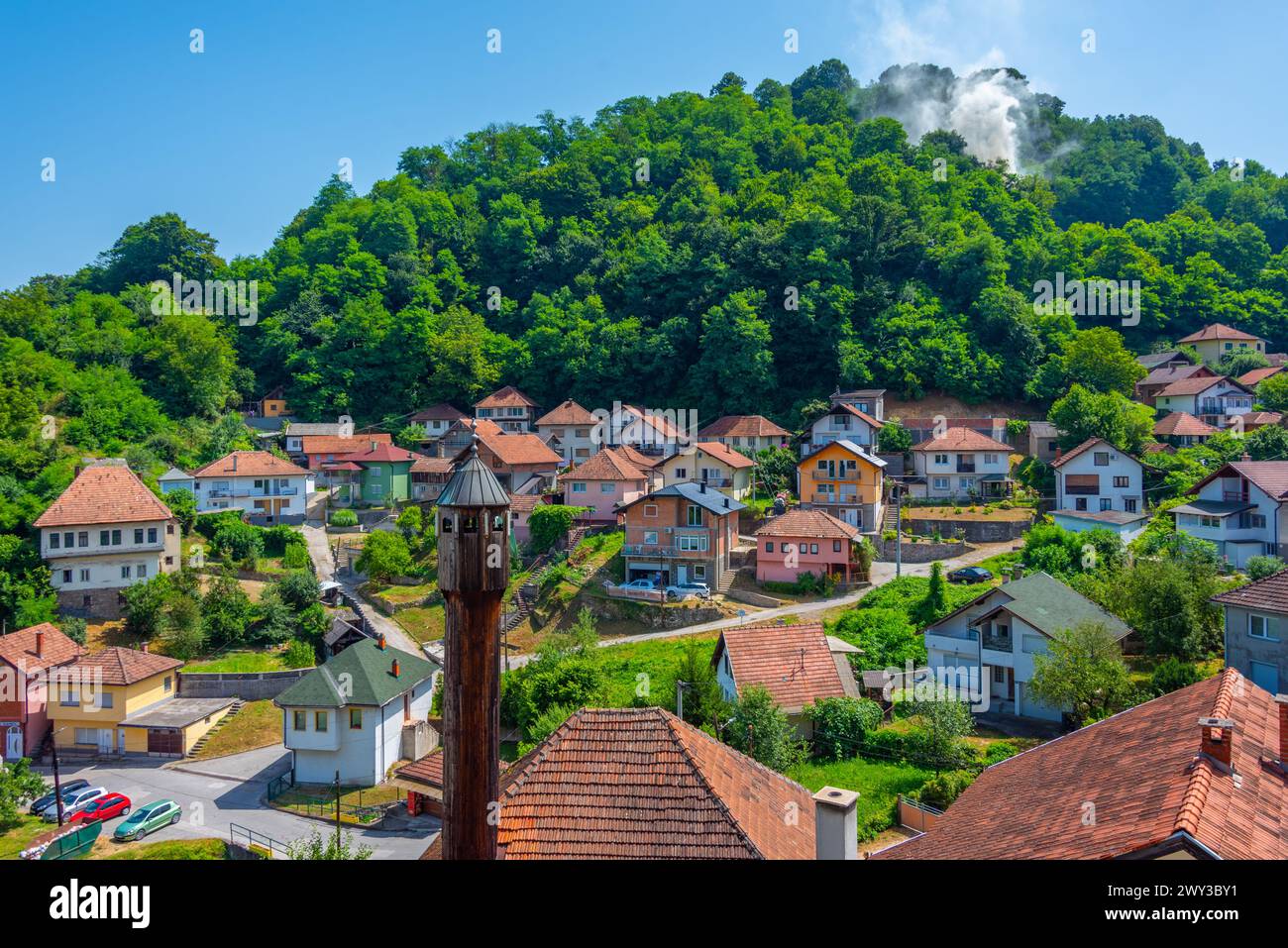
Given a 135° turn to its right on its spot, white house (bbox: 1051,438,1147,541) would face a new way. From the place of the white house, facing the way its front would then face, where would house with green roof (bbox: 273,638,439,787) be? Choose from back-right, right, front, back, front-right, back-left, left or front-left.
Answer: left

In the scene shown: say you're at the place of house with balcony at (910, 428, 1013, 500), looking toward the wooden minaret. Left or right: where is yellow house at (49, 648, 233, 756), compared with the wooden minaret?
right

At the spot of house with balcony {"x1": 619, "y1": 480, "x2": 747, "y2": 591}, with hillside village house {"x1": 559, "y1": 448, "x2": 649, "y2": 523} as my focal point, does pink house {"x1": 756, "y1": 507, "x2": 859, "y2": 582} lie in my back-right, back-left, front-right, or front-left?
back-right

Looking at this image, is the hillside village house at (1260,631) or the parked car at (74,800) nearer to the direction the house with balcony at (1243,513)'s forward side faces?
the parked car

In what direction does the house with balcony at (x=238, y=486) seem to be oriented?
toward the camera

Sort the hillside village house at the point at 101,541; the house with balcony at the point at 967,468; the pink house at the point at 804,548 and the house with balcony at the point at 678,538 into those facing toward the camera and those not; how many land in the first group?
4

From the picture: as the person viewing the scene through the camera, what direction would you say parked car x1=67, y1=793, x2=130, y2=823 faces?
facing the viewer and to the left of the viewer

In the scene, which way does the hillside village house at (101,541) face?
toward the camera

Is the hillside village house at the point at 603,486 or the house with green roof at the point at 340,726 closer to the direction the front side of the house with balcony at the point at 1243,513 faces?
the house with green roof

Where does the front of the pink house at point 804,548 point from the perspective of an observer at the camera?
facing the viewer

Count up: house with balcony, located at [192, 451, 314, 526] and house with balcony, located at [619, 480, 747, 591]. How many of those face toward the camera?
2
